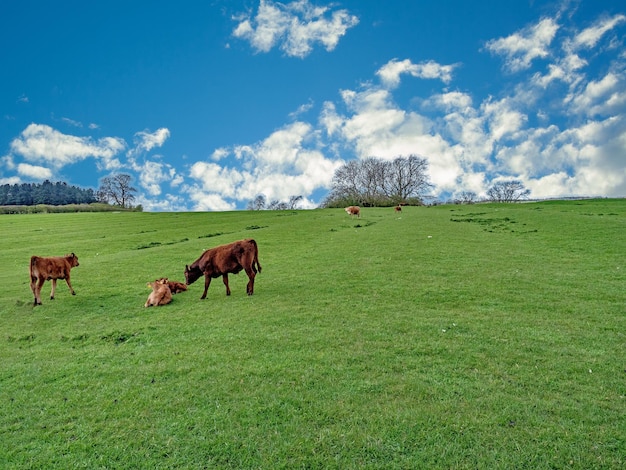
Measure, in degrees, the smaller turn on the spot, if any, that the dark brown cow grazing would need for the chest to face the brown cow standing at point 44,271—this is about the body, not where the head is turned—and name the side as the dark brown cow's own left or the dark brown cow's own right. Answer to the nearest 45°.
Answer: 0° — it already faces it

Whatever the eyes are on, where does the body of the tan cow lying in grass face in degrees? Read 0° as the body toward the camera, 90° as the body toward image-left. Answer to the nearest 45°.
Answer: approximately 45°

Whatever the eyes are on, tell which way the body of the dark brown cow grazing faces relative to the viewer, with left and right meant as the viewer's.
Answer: facing to the left of the viewer

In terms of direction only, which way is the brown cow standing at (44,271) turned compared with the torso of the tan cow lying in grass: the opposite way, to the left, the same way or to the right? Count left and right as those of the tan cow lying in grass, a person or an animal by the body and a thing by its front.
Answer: the opposite way

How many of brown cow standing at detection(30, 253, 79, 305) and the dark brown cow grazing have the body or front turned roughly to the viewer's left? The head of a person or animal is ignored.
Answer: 1

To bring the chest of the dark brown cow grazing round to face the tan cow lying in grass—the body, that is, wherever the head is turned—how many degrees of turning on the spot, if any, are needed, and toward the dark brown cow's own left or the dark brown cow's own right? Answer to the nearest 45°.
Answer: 0° — it already faces it

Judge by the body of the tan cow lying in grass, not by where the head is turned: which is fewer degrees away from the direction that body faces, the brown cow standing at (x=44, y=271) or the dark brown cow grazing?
the brown cow standing

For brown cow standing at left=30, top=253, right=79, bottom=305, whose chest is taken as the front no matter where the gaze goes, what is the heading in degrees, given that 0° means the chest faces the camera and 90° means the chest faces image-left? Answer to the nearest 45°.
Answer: approximately 225°

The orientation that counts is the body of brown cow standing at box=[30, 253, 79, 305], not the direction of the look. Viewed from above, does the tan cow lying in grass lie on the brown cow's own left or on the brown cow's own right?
on the brown cow's own right

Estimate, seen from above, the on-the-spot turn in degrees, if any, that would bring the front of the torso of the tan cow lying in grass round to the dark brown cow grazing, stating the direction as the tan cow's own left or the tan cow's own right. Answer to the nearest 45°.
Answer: approximately 135° to the tan cow's own left

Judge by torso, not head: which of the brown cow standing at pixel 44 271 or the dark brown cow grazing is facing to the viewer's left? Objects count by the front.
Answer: the dark brown cow grazing
